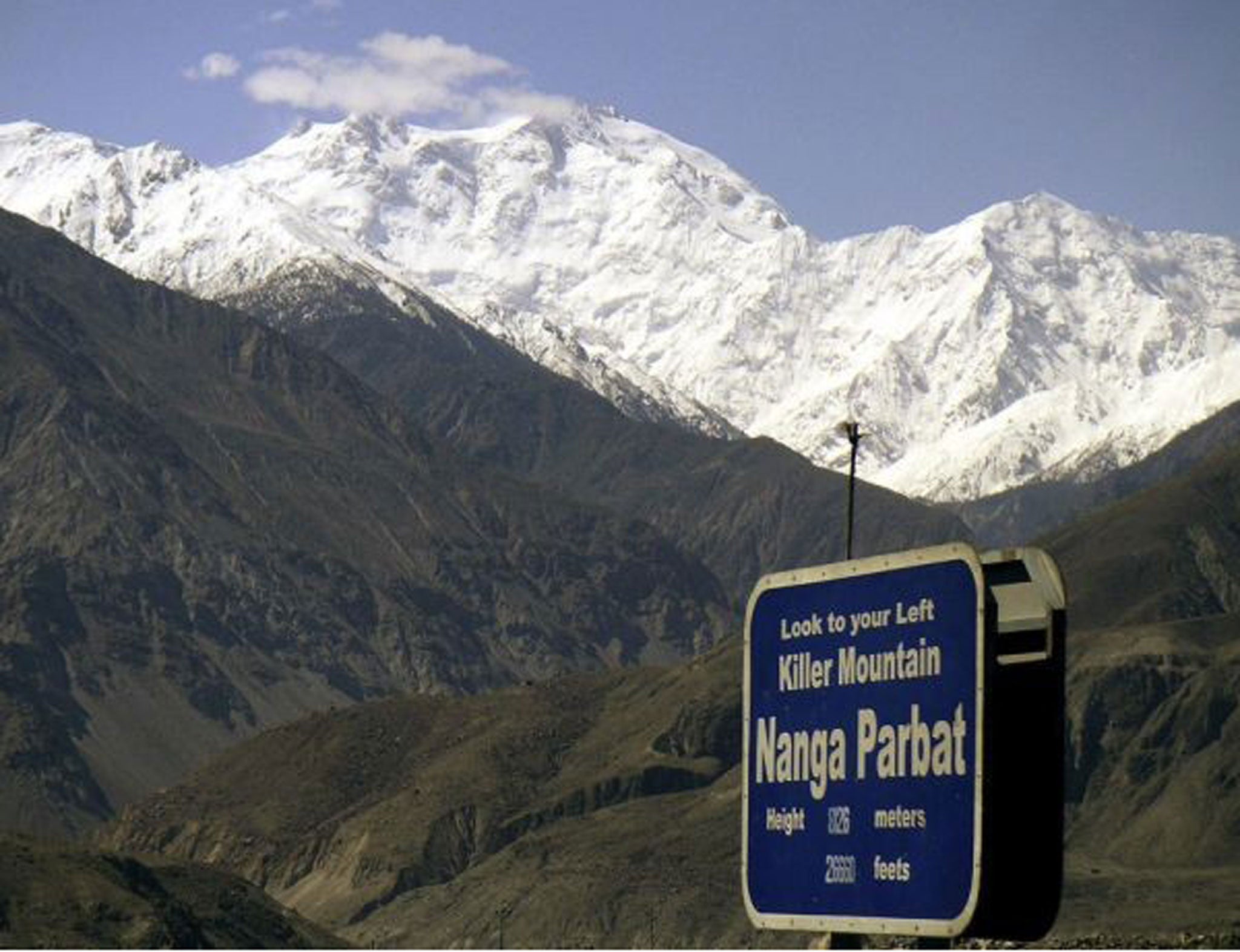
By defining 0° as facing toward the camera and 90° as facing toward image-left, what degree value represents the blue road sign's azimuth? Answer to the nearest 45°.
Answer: approximately 45°
